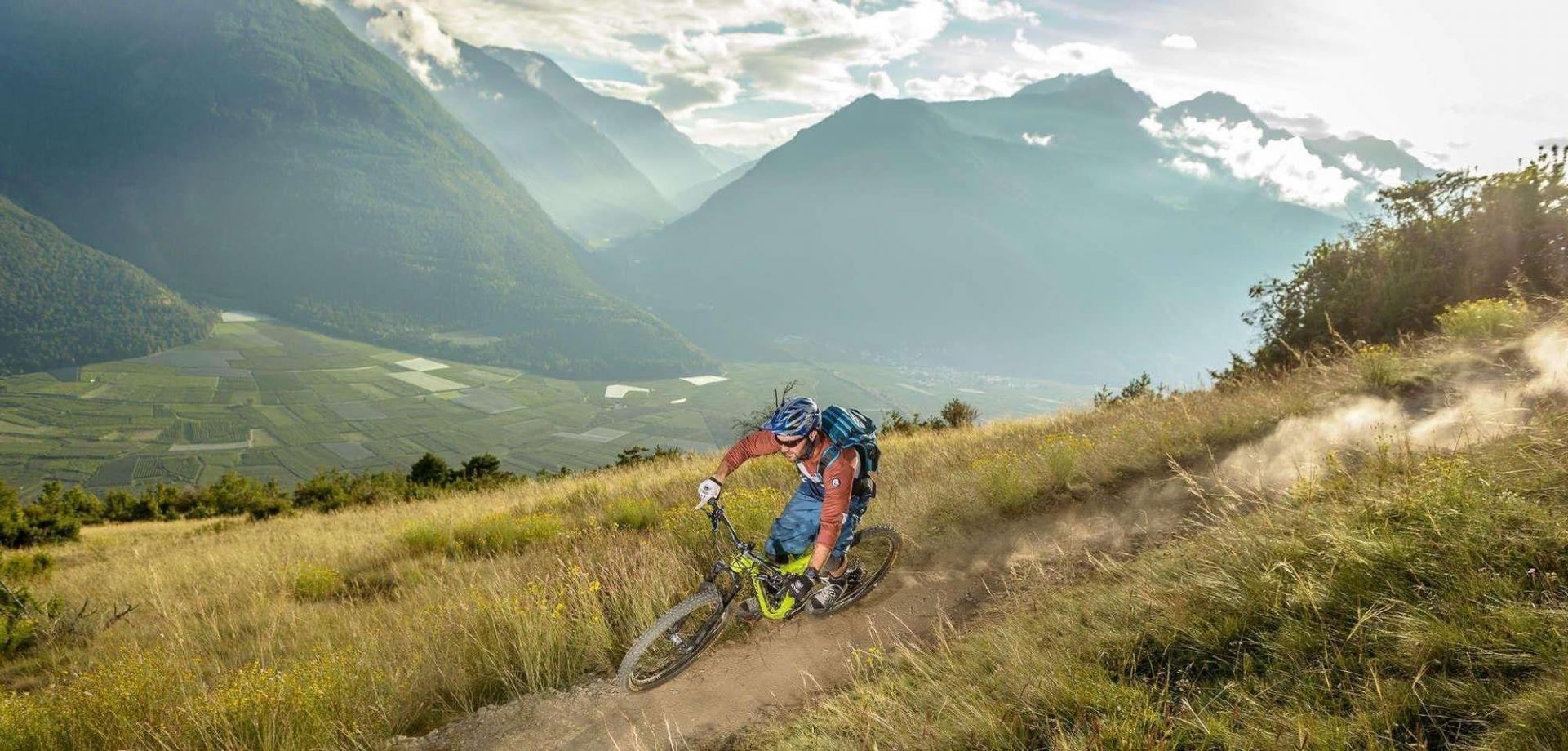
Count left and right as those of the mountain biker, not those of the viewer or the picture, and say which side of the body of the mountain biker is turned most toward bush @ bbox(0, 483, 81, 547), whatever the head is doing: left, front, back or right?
right

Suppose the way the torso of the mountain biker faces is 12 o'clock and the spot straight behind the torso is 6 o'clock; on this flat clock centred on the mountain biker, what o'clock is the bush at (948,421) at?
The bush is roughly at 5 o'clock from the mountain biker.

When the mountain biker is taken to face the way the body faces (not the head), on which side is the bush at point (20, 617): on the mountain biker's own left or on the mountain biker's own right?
on the mountain biker's own right

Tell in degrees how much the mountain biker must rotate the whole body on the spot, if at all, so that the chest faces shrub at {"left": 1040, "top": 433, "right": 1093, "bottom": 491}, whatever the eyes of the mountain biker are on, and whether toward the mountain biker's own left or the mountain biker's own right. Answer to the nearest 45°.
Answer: approximately 180°

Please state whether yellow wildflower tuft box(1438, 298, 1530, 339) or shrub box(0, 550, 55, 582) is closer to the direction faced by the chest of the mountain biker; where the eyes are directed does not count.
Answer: the shrub

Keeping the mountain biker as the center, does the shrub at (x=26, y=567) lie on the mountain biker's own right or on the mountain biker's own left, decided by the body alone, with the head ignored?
on the mountain biker's own right

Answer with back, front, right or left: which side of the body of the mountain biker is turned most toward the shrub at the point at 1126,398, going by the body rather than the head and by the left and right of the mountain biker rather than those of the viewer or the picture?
back

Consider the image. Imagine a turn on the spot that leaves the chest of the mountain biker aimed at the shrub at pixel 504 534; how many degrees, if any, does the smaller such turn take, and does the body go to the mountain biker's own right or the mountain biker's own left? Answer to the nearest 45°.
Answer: approximately 90° to the mountain biker's own right

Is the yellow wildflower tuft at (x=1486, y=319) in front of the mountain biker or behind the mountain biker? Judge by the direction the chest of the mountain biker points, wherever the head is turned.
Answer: behind

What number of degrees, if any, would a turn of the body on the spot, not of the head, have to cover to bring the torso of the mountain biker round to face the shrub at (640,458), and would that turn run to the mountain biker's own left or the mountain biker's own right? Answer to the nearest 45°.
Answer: approximately 135° to the mountain biker's own right

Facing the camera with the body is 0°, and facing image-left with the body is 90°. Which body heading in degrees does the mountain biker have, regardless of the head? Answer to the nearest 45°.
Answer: approximately 45°

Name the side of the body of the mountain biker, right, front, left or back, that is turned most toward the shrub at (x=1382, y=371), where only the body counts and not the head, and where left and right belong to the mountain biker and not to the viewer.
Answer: back

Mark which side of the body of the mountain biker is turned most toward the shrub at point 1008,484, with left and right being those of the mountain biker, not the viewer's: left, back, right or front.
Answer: back

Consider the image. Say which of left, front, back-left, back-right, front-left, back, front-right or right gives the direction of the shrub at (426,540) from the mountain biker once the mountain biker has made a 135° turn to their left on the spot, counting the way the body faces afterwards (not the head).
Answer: back-left
